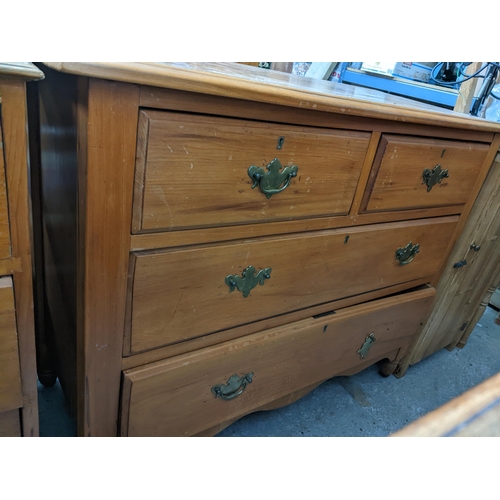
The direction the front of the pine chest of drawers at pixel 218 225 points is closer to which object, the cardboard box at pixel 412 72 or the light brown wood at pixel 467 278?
the light brown wood

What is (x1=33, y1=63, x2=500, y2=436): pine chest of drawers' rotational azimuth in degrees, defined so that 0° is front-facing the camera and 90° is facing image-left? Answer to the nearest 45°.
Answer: approximately 315°

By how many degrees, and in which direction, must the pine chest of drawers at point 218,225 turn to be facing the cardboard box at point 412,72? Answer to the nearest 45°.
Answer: approximately 135° to its left
